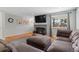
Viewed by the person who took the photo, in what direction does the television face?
facing the viewer
